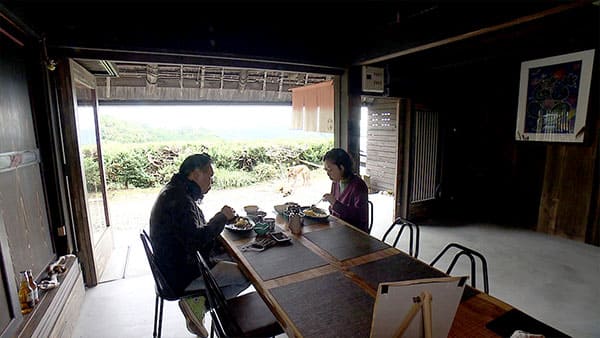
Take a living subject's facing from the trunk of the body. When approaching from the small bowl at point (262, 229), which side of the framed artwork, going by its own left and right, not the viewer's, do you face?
front

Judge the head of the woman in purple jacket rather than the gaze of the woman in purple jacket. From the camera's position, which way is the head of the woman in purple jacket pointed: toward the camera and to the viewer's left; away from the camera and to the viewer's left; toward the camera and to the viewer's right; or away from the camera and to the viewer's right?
toward the camera and to the viewer's left

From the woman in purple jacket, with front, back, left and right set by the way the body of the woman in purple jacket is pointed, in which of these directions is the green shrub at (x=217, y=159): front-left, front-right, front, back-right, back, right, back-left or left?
right

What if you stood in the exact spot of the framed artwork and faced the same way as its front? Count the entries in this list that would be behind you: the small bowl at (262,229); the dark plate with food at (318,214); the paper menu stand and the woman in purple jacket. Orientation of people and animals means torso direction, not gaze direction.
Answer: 0

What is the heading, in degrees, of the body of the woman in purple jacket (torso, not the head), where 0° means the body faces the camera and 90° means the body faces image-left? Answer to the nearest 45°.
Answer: approximately 45°

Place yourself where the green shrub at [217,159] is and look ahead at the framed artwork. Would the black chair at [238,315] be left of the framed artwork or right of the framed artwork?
right

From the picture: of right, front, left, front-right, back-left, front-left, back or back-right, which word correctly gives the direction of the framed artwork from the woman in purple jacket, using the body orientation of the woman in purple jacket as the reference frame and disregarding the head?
back

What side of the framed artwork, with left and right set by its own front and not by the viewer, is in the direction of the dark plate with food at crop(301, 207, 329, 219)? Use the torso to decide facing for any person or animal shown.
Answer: front

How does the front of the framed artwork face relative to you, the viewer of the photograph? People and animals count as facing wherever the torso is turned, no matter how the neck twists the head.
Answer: facing the viewer and to the left of the viewer

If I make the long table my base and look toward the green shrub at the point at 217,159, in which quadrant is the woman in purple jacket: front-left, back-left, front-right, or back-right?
front-right

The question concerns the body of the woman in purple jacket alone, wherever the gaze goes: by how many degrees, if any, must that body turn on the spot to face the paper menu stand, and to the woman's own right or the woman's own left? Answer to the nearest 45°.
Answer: approximately 45° to the woman's own left

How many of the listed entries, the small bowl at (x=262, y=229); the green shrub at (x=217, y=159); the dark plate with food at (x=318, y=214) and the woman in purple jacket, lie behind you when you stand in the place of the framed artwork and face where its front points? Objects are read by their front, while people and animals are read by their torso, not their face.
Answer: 0

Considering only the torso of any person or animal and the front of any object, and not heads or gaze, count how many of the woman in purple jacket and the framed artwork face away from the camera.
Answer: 0

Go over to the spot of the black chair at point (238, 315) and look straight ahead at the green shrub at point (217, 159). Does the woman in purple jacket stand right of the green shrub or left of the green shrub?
right

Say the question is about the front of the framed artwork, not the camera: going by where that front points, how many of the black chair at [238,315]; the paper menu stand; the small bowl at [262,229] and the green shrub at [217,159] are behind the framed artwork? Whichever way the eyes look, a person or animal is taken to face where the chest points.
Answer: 0

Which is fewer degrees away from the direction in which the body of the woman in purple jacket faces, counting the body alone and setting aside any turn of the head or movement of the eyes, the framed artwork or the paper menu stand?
the paper menu stand

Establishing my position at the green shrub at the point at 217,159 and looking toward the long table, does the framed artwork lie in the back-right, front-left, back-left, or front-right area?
front-left
